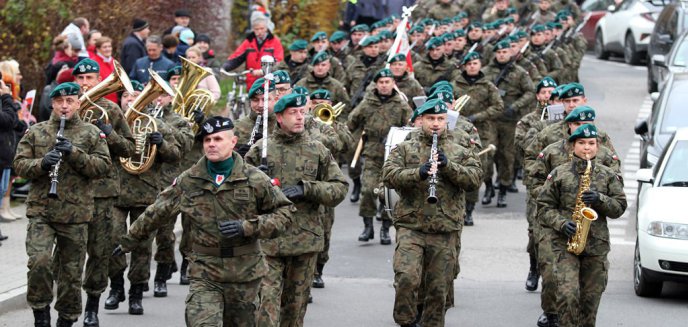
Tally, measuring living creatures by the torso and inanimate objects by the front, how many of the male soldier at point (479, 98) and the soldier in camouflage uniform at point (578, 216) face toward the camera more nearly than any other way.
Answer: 2

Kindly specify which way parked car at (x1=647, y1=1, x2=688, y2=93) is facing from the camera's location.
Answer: facing the viewer and to the left of the viewer

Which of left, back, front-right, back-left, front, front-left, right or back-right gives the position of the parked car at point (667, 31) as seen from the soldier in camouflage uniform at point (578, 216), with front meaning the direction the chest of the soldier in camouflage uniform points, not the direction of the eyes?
back

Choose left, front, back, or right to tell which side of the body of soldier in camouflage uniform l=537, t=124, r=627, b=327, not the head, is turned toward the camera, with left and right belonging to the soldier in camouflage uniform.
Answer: front

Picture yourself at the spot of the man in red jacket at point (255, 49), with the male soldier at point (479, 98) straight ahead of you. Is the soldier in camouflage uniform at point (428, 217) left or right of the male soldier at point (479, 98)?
right

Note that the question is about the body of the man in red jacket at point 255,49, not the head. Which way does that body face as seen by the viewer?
toward the camera

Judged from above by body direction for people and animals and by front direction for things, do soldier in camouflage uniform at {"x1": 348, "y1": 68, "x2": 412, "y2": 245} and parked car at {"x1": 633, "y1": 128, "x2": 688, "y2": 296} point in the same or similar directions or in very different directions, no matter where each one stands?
same or similar directions

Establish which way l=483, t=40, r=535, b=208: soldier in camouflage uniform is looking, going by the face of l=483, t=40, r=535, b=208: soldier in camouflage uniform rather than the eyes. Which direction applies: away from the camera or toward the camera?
toward the camera

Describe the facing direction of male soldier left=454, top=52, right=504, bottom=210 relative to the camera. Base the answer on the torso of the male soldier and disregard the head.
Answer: toward the camera

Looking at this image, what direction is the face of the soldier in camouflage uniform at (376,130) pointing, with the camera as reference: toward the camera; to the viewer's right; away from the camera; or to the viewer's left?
toward the camera

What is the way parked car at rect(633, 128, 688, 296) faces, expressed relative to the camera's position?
facing the viewer

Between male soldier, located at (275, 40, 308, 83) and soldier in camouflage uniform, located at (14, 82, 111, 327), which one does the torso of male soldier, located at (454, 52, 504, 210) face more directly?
the soldier in camouflage uniform

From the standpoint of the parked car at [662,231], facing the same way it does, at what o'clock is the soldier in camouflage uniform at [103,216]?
The soldier in camouflage uniform is roughly at 2 o'clock from the parked car.

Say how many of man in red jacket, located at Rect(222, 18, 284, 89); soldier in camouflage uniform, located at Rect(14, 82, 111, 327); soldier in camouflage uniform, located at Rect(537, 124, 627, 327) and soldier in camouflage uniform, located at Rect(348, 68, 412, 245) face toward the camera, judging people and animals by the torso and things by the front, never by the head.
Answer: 4

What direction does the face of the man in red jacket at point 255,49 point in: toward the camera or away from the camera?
toward the camera

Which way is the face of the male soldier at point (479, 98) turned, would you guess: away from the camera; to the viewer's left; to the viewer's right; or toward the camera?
toward the camera

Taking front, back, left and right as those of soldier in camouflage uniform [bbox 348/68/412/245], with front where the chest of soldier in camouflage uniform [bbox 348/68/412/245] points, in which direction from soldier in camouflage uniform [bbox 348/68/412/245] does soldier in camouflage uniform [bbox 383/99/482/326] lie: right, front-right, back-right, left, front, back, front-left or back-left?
front

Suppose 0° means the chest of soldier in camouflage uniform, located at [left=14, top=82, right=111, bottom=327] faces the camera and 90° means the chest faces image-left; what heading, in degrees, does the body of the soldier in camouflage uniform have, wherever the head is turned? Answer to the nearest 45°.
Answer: approximately 0°
